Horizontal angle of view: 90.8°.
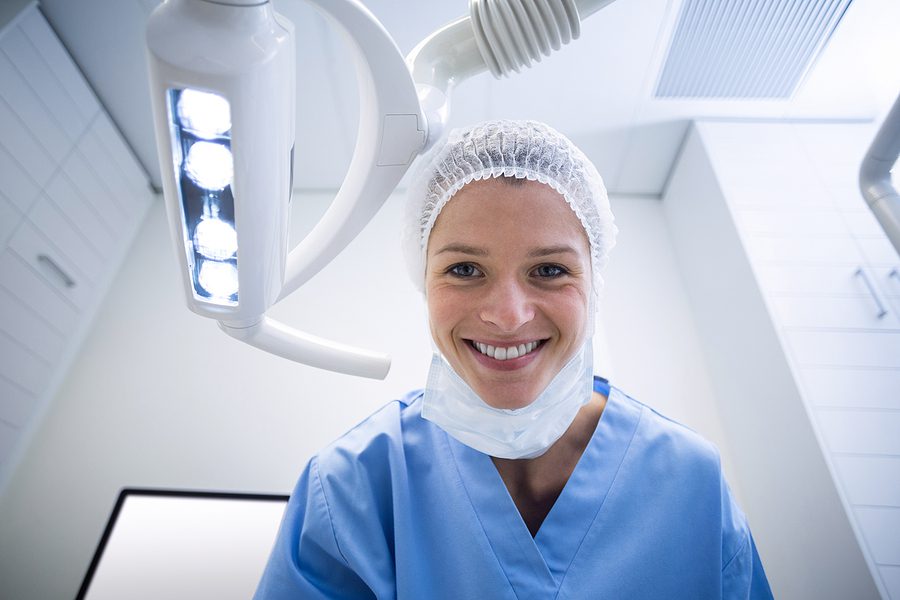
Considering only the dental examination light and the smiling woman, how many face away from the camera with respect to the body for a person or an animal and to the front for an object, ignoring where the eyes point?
0

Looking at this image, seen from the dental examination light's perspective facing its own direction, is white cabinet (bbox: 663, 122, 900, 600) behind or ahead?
behind

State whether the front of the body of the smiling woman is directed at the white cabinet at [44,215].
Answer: no

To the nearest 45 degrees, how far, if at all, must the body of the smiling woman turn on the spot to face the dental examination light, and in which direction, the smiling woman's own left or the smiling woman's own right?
0° — they already face it

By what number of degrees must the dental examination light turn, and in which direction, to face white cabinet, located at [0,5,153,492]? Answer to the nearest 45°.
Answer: approximately 90° to its right

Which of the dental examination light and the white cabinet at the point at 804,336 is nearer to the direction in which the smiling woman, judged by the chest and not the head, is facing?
the dental examination light

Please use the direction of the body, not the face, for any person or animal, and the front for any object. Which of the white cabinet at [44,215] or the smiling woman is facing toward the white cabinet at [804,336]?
the white cabinet at [44,215]

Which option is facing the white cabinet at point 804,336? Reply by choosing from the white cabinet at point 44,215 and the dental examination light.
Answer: the white cabinet at point 44,215

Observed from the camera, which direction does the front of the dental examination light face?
facing the viewer and to the left of the viewer

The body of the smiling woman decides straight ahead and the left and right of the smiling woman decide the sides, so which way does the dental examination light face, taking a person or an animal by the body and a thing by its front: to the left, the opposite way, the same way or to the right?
the same way

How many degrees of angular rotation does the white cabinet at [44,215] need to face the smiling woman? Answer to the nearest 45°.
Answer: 0° — it already faces them

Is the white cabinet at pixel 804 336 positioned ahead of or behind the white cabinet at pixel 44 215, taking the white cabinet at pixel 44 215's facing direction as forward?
ahead

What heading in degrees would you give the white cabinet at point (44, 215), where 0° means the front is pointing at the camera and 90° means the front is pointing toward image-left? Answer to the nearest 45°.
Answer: approximately 315°

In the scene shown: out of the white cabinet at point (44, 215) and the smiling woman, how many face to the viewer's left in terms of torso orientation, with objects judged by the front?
0

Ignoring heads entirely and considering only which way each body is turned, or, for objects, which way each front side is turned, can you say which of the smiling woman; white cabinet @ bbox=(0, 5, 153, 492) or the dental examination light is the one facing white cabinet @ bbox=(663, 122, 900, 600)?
white cabinet @ bbox=(0, 5, 153, 492)

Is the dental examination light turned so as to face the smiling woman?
no

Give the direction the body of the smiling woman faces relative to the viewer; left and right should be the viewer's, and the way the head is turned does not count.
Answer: facing the viewer

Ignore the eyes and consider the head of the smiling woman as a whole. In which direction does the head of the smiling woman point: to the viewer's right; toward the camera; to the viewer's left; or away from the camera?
toward the camera

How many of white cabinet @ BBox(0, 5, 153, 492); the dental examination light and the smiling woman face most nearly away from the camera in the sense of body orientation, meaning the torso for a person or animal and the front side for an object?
0
